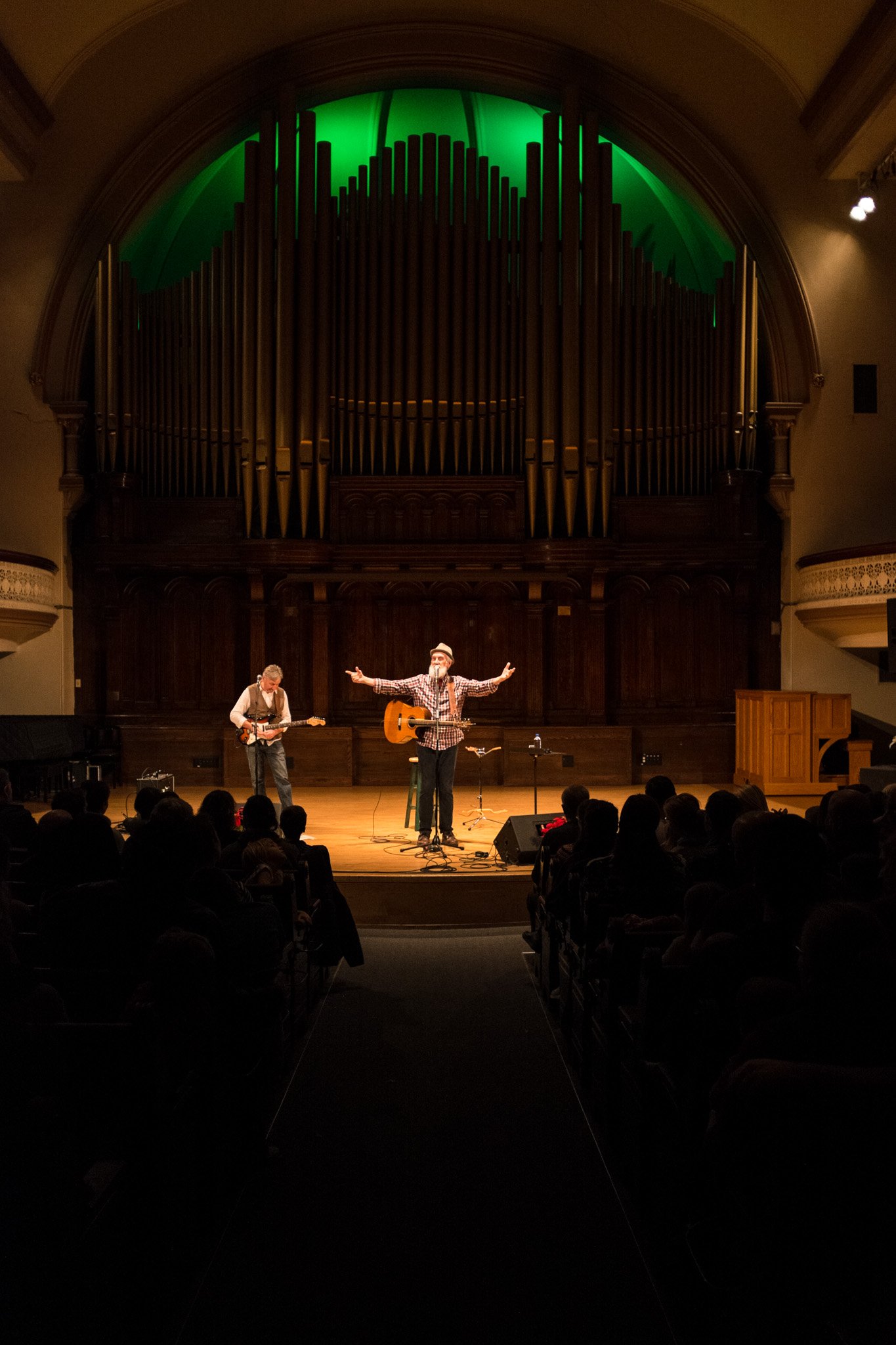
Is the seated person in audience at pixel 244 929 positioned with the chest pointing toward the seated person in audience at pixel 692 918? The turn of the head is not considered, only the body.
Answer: no

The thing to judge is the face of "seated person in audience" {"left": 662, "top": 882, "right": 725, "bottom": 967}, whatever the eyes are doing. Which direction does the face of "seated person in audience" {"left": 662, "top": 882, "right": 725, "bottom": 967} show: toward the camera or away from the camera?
away from the camera

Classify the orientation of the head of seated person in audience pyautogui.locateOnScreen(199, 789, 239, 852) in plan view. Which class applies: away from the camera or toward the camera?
away from the camera

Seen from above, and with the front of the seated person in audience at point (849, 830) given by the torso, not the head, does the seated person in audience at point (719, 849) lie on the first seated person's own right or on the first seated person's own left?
on the first seated person's own left

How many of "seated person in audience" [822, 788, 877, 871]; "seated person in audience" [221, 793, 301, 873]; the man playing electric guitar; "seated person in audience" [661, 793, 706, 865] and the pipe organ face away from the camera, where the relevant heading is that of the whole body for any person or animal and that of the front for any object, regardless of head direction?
3

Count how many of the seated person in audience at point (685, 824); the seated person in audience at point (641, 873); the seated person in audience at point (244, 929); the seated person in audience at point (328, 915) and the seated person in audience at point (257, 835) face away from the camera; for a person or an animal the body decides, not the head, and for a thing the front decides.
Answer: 5

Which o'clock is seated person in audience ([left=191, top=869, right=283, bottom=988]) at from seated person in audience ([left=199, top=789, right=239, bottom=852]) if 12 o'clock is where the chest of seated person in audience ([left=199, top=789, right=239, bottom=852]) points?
seated person in audience ([left=191, top=869, right=283, bottom=988]) is roughly at 6 o'clock from seated person in audience ([left=199, top=789, right=239, bottom=852]).

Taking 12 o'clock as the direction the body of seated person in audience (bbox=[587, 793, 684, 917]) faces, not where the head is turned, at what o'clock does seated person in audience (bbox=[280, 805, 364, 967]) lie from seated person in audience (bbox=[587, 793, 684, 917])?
seated person in audience (bbox=[280, 805, 364, 967]) is roughly at 10 o'clock from seated person in audience (bbox=[587, 793, 684, 917]).

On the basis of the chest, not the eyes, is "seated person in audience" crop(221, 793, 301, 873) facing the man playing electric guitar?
yes

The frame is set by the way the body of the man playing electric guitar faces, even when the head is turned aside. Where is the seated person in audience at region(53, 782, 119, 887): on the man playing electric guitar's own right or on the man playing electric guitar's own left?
on the man playing electric guitar's own right

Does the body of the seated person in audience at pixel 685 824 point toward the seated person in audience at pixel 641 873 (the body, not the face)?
no

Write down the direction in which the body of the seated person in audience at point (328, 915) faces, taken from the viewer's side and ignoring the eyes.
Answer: away from the camera

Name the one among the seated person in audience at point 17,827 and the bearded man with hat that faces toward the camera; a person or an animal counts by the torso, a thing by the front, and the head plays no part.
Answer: the bearded man with hat

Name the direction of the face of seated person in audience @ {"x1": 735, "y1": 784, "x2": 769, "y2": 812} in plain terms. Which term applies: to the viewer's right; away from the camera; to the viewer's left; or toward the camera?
away from the camera

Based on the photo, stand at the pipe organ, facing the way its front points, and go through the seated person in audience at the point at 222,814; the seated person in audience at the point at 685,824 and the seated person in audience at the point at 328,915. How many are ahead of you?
3

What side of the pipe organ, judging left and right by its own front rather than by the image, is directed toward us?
front

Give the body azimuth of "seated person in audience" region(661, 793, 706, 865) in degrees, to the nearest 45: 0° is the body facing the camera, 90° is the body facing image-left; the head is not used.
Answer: approximately 180°

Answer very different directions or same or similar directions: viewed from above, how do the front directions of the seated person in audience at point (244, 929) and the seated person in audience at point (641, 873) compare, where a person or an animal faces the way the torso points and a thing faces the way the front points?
same or similar directions

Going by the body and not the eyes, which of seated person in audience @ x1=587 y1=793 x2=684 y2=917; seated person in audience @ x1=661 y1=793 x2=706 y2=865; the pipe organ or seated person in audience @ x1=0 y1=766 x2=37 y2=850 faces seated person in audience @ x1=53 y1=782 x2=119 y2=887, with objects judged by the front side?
the pipe organ

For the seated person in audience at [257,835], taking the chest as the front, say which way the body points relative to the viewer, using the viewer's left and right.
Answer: facing away from the viewer

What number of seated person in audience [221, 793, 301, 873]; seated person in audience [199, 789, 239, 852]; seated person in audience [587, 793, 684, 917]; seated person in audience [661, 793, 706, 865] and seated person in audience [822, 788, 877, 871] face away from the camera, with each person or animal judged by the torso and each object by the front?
5

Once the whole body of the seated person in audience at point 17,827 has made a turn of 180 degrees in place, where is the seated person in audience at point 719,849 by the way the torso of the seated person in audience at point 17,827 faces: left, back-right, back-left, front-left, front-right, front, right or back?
left
